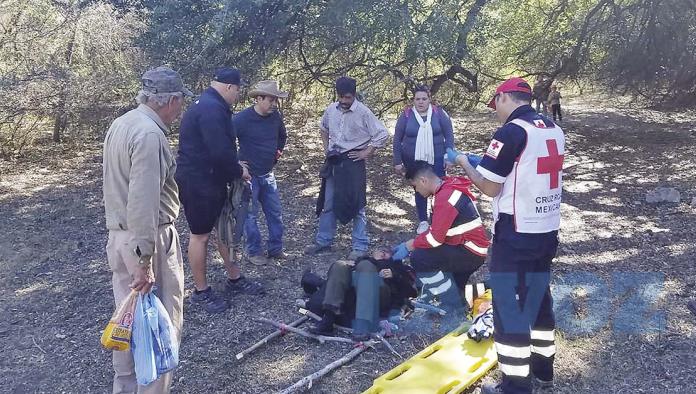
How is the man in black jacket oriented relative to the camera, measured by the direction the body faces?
to the viewer's right

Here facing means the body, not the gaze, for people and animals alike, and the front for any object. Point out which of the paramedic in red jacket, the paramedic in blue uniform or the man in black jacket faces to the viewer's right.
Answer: the man in black jacket

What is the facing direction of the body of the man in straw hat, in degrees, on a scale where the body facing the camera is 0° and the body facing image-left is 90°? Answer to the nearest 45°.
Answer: approximately 315°

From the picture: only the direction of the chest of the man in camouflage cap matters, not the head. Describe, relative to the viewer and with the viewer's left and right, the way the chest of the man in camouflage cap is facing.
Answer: facing away from the viewer and to the right of the viewer

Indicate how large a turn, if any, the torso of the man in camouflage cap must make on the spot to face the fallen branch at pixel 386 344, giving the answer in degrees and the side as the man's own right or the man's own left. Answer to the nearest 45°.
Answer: approximately 45° to the man's own right

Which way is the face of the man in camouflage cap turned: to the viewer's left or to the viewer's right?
to the viewer's right

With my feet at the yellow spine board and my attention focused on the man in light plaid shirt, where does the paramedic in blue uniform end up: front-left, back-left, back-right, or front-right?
back-right

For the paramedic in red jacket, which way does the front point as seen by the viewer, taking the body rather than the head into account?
to the viewer's left

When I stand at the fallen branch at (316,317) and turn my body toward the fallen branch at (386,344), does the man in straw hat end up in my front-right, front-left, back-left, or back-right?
back-left
